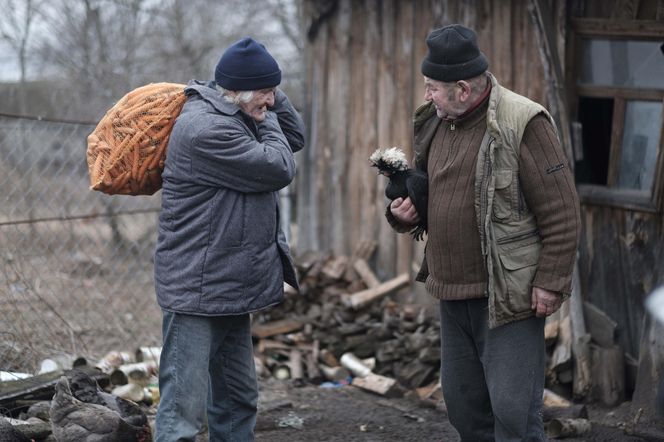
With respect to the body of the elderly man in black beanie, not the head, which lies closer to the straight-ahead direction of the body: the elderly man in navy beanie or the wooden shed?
the elderly man in navy beanie

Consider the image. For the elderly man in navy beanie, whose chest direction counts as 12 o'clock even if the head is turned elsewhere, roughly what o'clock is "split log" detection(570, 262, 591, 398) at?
The split log is roughly at 11 o'clock from the elderly man in navy beanie.

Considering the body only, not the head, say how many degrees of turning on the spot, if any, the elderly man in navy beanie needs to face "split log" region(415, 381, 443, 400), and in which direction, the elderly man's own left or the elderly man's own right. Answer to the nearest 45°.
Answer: approximately 45° to the elderly man's own left

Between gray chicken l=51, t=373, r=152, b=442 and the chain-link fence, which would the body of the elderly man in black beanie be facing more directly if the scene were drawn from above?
the gray chicken

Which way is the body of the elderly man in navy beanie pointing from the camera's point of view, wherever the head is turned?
to the viewer's right

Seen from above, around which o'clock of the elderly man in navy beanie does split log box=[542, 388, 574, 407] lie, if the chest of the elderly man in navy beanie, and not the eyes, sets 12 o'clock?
The split log is roughly at 11 o'clock from the elderly man in navy beanie.

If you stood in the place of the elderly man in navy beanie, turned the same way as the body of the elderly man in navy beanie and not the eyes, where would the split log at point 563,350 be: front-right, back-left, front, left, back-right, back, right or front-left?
front-left

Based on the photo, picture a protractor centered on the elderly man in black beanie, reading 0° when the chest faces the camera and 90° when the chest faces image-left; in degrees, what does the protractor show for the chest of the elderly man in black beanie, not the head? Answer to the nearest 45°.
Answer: approximately 45°

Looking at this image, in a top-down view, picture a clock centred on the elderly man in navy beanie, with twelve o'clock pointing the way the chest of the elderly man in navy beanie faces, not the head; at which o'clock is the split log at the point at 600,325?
The split log is roughly at 11 o'clock from the elderly man in navy beanie.

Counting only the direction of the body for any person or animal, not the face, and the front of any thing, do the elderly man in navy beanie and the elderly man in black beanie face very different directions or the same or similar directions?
very different directions

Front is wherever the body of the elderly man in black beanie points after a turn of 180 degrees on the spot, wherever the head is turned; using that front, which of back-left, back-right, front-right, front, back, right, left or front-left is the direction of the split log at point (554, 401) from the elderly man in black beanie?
front-left
